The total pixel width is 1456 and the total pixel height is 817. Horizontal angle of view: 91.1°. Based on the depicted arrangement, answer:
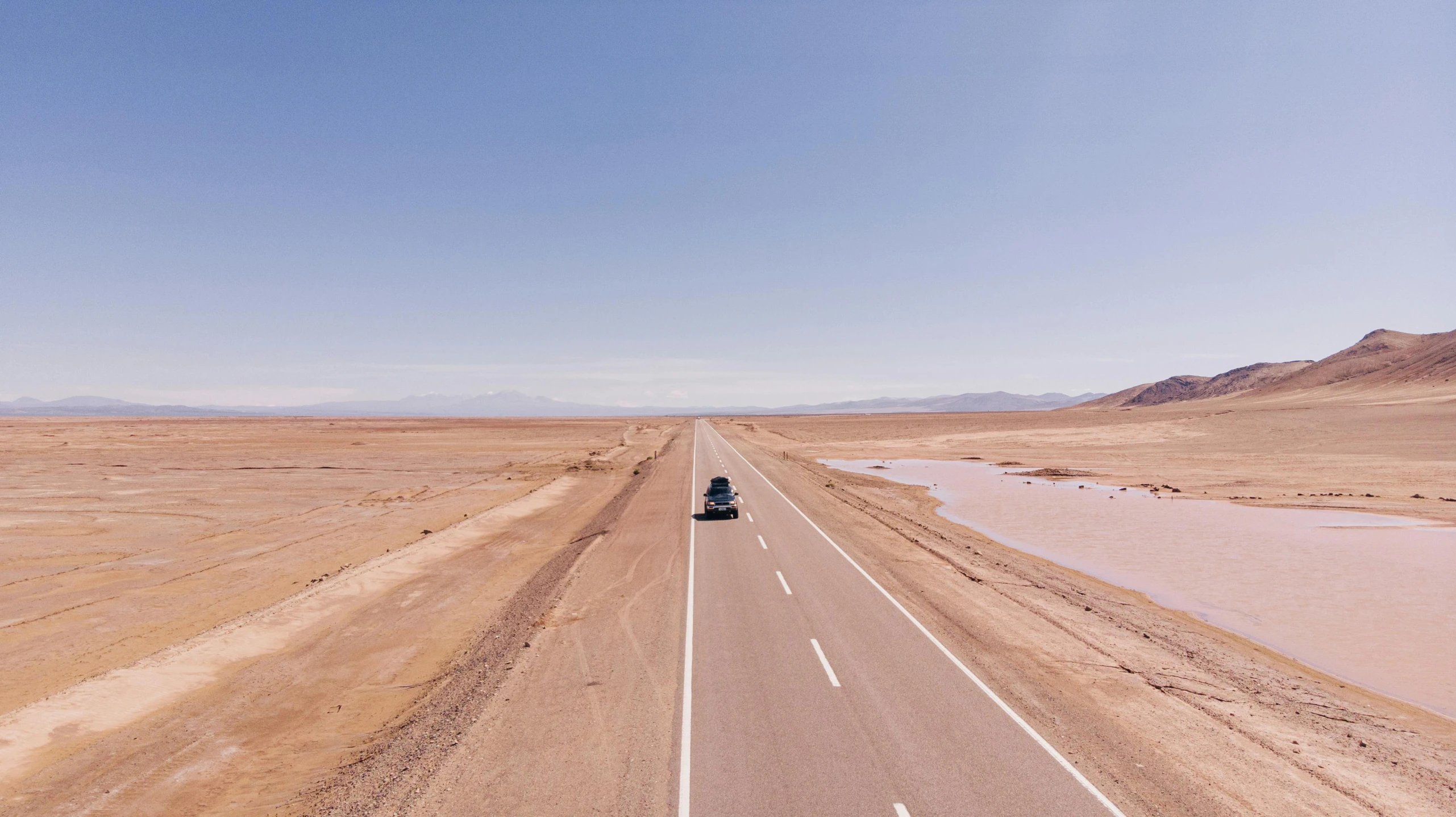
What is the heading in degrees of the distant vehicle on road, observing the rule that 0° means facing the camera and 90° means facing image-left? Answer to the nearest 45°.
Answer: approximately 0°
